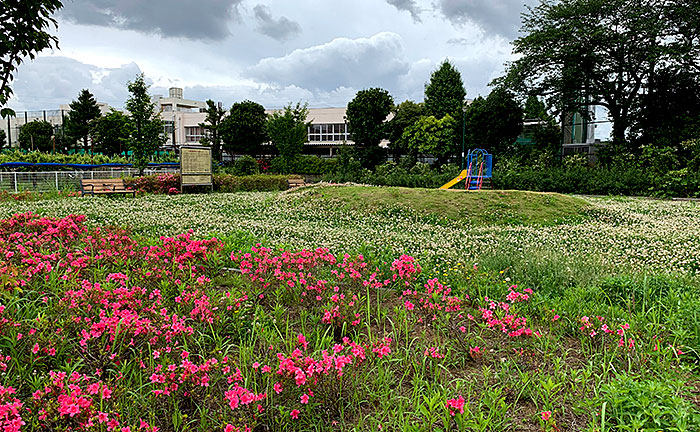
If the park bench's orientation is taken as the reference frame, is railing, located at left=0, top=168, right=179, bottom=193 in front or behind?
behind

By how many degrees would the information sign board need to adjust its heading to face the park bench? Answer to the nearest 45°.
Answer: approximately 45° to its right

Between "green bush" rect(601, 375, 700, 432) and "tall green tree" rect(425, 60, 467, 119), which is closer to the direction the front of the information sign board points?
the green bush

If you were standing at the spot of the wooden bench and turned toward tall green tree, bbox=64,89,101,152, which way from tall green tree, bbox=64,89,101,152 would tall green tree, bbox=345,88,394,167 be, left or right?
right

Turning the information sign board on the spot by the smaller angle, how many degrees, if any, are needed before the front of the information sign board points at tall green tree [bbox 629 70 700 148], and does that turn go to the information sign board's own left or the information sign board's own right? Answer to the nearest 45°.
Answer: approximately 90° to the information sign board's own left

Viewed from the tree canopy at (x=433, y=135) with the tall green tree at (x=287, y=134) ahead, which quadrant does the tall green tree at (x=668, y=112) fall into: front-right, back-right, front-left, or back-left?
back-left

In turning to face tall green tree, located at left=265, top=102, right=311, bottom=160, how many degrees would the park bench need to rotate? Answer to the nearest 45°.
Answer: approximately 90° to its left

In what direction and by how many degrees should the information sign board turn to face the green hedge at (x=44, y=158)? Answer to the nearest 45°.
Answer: approximately 135° to its right

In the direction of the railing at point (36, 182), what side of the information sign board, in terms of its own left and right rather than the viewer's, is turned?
right

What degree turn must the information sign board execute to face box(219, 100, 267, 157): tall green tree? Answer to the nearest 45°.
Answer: approximately 180°
